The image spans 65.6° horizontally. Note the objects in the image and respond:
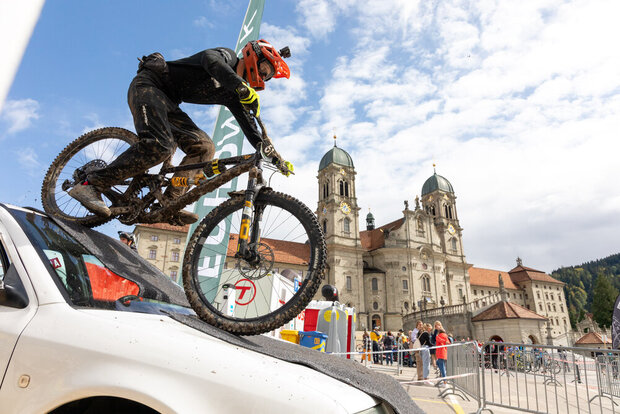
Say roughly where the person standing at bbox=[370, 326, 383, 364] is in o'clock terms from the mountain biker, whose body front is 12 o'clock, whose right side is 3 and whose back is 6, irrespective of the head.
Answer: The person standing is roughly at 10 o'clock from the mountain biker.

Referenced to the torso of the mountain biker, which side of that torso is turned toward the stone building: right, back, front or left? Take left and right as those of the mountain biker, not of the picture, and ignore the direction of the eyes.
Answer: left

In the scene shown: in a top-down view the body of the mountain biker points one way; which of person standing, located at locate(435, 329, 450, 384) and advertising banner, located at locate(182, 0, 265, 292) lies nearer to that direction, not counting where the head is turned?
the person standing

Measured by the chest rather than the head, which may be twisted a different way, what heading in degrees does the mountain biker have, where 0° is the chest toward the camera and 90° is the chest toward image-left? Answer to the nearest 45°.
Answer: approximately 270°

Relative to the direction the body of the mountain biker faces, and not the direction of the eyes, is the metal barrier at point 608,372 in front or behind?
in front

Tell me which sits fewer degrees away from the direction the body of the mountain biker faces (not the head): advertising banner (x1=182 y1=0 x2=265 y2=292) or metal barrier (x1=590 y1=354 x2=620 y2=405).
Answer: the metal barrier

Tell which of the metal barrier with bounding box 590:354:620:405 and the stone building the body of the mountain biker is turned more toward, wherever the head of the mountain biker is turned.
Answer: the metal barrier

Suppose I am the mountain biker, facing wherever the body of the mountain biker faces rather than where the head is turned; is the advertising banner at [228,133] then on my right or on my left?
on my left
